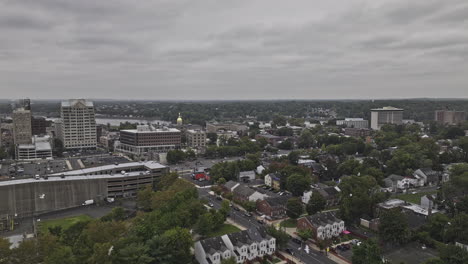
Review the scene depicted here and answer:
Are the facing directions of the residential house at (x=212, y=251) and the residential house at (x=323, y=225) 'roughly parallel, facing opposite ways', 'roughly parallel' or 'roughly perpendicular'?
roughly parallel

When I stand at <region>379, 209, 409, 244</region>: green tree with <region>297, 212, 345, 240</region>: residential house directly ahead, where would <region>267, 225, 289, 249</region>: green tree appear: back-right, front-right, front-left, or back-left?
front-left

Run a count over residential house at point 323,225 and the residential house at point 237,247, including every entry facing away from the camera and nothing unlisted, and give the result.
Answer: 0

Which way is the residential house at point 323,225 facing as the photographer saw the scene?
facing the viewer and to the right of the viewer

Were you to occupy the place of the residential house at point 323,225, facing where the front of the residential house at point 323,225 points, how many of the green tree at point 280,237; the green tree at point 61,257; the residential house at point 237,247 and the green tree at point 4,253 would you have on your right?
4

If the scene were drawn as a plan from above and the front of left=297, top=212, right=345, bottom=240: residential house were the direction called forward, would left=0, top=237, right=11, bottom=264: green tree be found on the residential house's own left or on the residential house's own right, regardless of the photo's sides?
on the residential house's own right

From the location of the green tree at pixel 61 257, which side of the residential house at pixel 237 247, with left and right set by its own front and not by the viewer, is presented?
right

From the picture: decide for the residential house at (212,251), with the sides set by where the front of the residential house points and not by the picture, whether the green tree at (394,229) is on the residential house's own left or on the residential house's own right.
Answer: on the residential house's own left

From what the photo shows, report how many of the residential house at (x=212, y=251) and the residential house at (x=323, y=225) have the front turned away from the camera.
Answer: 0

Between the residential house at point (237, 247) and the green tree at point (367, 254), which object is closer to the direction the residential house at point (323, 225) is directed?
the green tree

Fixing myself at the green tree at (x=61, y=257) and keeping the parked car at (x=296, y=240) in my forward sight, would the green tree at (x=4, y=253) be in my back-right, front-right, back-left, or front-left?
back-left
